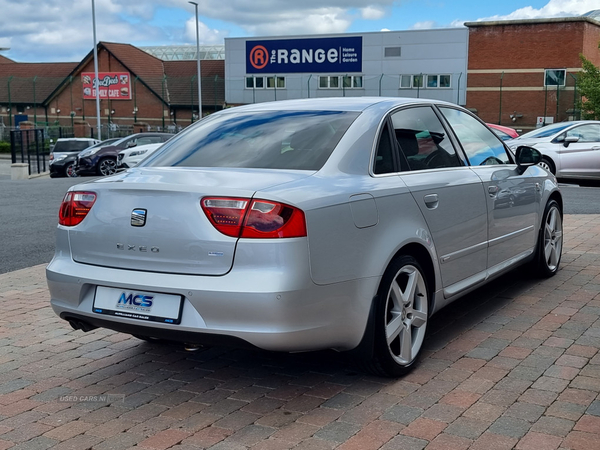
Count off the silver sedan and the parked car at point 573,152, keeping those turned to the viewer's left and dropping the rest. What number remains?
1

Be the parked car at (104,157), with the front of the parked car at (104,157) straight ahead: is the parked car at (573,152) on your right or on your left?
on your left

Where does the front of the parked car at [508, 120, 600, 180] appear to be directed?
to the viewer's left

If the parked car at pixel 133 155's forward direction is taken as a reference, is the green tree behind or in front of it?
behind

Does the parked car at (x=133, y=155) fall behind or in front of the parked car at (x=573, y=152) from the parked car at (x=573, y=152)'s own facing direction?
in front

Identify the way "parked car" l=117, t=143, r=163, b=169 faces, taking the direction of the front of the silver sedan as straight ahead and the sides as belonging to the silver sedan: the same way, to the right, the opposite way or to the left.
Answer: the opposite way

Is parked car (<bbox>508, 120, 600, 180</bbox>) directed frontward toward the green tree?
no

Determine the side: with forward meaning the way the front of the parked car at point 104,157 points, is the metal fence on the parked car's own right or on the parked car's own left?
on the parked car's own right

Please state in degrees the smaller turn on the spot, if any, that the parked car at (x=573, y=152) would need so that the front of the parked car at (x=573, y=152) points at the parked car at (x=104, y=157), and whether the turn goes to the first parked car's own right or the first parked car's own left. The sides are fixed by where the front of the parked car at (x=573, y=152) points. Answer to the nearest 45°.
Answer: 0° — it already faces it

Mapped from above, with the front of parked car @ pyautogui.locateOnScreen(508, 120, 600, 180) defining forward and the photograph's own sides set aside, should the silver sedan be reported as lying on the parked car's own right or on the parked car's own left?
on the parked car's own left

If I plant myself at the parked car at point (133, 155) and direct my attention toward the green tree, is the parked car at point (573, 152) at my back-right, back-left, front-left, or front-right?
front-right

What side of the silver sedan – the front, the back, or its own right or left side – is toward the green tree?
front

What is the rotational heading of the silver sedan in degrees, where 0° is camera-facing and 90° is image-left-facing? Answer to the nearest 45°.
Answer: approximately 225°

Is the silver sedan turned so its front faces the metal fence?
no

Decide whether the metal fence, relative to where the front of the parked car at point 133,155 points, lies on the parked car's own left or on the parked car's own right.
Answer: on the parked car's own right
